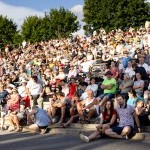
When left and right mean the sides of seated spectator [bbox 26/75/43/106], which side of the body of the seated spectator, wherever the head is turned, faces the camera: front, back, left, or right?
front

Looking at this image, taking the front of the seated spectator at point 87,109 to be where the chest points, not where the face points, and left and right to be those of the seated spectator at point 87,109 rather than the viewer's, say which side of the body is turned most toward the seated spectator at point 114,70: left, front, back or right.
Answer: back

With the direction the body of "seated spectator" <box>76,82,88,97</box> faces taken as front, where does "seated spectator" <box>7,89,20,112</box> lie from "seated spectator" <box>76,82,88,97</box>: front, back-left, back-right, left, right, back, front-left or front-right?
front-right

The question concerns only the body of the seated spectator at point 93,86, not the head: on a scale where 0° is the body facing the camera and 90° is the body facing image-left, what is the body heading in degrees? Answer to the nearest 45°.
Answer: approximately 45°

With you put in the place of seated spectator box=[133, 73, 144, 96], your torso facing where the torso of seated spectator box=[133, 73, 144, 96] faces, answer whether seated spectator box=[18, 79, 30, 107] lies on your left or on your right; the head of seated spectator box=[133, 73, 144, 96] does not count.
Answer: on your right

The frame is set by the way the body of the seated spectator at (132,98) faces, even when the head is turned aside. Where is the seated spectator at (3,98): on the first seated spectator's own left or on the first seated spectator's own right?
on the first seated spectator's own right

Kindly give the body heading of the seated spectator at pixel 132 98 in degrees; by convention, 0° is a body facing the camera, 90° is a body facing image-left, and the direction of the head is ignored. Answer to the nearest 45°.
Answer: approximately 45°

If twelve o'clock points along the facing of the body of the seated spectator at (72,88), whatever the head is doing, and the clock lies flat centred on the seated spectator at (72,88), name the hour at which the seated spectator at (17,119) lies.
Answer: the seated spectator at (17,119) is roughly at 1 o'clock from the seated spectator at (72,88).

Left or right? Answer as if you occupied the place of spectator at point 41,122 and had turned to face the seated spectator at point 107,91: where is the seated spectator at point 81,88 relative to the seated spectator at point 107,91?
left

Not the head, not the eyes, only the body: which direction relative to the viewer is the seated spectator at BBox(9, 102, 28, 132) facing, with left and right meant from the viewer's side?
facing the viewer and to the left of the viewer
